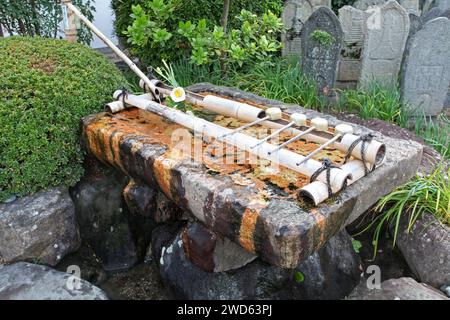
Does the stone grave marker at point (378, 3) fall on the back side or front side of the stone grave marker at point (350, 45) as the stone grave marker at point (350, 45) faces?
on the back side

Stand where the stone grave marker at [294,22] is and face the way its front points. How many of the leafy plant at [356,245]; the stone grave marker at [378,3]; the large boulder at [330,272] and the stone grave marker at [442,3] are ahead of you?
2

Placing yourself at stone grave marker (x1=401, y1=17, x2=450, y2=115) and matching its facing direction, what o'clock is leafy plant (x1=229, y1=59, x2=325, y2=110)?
The leafy plant is roughly at 2 o'clock from the stone grave marker.

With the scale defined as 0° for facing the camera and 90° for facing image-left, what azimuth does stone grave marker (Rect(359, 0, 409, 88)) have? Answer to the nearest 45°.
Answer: approximately 0°

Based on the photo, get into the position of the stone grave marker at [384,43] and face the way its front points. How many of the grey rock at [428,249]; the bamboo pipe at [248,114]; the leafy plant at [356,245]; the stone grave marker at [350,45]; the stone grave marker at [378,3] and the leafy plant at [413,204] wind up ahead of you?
4

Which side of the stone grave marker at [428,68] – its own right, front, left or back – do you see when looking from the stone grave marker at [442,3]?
back

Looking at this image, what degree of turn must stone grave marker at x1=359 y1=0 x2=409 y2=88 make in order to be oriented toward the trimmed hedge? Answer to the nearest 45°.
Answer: approximately 45° to its right

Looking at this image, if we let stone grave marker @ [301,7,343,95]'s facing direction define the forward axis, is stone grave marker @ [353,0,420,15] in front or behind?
behind

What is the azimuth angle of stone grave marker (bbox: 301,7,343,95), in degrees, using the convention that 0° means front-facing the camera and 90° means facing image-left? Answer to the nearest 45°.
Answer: approximately 0°

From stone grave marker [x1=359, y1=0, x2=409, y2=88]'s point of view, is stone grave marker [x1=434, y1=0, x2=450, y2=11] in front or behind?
behind
